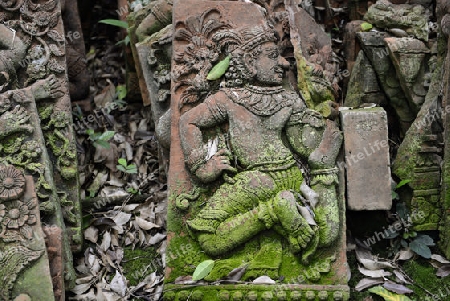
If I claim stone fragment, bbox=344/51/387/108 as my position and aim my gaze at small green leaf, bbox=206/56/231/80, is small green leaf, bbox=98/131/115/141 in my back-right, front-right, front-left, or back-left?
front-right

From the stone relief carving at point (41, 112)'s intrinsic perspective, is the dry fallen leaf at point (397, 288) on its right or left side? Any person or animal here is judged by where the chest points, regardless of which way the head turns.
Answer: on its left

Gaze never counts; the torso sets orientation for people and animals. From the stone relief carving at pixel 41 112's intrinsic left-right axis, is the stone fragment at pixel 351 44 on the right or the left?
on its left

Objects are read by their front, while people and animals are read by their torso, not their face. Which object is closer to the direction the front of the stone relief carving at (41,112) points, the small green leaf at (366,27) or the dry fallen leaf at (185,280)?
the dry fallen leaf

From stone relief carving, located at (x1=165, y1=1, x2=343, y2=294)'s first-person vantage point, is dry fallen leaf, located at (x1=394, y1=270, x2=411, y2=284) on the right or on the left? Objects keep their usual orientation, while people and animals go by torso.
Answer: on its left

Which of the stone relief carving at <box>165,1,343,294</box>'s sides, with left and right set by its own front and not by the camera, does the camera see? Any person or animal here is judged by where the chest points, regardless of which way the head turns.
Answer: front

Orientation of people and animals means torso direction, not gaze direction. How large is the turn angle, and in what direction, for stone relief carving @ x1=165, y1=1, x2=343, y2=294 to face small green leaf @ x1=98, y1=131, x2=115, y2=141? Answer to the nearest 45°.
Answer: approximately 135° to its right

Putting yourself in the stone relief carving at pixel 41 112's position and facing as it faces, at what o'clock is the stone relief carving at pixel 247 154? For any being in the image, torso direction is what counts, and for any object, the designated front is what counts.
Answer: the stone relief carving at pixel 247 154 is roughly at 10 o'clock from the stone relief carving at pixel 41 112.

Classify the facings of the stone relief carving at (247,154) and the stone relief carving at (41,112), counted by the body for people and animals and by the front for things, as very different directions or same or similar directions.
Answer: same or similar directions

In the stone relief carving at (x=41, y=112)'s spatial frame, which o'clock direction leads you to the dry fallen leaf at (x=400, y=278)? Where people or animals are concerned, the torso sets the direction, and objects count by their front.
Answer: The dry fallen leaf is roughly at 10 o'clock from the stone relief carving.

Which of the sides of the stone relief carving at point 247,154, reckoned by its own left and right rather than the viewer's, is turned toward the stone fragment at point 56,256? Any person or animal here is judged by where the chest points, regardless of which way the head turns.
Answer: right

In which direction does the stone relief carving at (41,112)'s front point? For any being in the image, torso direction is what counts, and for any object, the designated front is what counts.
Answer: toward the camera
